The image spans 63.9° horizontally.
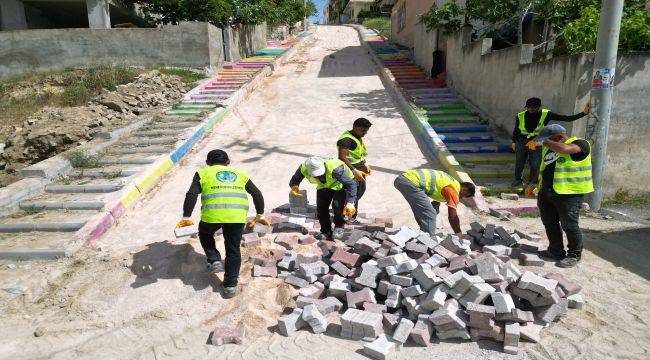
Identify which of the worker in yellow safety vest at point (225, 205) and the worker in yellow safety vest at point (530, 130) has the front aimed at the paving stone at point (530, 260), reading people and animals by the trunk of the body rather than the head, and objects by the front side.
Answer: the worker in yellow safety vest at point (530, 130)

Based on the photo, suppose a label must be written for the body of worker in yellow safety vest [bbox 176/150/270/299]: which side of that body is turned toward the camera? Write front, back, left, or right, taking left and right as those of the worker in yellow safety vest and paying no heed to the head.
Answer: back

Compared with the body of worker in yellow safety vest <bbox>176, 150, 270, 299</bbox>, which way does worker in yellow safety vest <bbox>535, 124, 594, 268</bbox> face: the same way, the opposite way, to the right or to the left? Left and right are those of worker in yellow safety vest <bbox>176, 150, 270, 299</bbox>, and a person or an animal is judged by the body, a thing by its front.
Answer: to the left

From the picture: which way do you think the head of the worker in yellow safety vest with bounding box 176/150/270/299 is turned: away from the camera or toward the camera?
away from the camera

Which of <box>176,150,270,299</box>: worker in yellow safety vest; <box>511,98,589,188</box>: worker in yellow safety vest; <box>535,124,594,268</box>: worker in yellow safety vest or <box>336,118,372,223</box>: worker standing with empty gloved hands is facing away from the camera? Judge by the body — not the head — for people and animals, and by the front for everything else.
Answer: <box>176,150,270,299</box>: worker in yellow safety vest

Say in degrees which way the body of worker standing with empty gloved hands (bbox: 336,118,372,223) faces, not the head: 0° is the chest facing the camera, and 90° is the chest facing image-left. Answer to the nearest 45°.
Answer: approximately 315°

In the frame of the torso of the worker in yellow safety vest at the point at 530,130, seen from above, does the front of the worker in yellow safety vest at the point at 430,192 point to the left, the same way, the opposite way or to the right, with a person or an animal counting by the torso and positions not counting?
to the left

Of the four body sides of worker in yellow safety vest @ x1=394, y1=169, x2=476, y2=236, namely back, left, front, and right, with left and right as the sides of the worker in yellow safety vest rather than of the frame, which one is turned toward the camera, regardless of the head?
right

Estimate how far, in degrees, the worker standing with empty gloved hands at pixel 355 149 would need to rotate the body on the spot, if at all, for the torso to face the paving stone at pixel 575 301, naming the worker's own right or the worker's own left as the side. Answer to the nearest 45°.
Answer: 0° — they already face it

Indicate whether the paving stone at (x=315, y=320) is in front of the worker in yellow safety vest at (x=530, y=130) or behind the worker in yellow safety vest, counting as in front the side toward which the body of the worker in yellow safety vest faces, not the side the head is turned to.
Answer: in front

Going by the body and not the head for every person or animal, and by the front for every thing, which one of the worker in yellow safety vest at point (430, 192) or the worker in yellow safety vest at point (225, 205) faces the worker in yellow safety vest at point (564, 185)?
the worker in yellow safety vest at point (430, 192)
